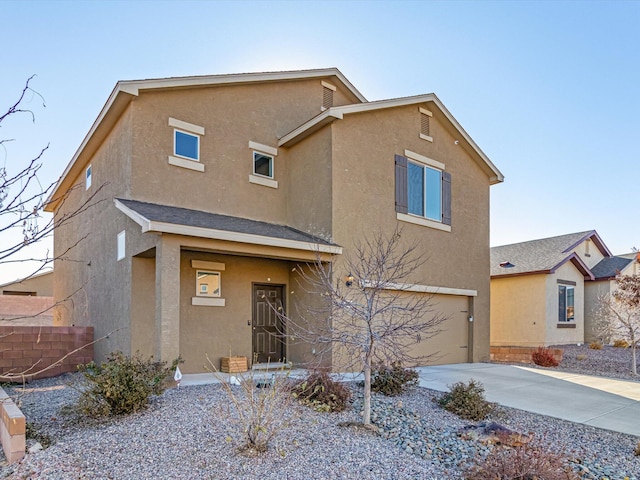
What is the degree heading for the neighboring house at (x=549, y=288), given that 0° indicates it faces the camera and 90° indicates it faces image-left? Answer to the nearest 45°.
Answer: approximately 315°

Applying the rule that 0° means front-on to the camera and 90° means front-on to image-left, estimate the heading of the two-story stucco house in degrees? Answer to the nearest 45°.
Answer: approximately 315°

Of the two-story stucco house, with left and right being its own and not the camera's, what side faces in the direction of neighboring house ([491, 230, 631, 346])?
left
